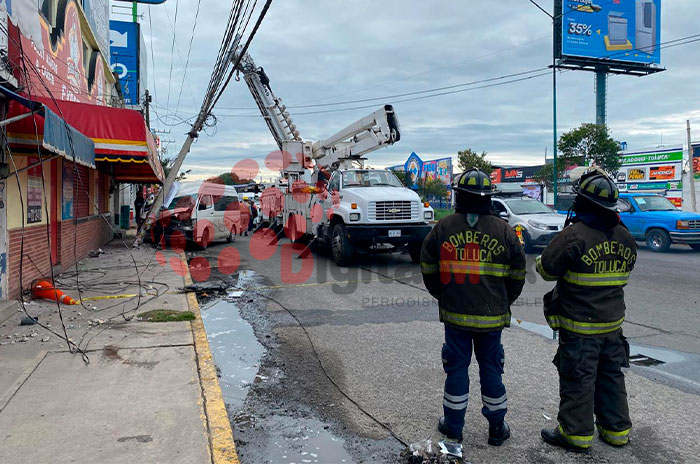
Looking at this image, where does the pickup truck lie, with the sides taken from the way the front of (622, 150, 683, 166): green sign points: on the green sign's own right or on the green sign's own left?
on the green sign's own left

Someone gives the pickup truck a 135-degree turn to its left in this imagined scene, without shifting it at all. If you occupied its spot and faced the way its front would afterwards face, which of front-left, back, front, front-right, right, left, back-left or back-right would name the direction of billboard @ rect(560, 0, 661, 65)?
front

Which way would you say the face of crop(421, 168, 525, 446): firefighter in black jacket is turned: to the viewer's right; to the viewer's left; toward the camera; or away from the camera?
away from the camera

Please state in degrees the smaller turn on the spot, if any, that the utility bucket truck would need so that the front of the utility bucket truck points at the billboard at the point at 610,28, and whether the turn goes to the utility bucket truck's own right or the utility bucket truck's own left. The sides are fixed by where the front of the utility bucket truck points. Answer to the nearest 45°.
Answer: approximately 90° to the utility bucket truck's own left

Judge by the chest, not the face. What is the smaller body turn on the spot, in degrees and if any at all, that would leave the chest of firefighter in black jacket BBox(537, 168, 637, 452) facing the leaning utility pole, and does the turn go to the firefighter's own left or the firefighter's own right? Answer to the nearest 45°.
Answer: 0° — they already face it

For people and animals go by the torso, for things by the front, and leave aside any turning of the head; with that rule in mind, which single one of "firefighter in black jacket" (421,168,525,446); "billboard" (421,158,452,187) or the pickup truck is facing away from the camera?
the firefighter in black jacket
